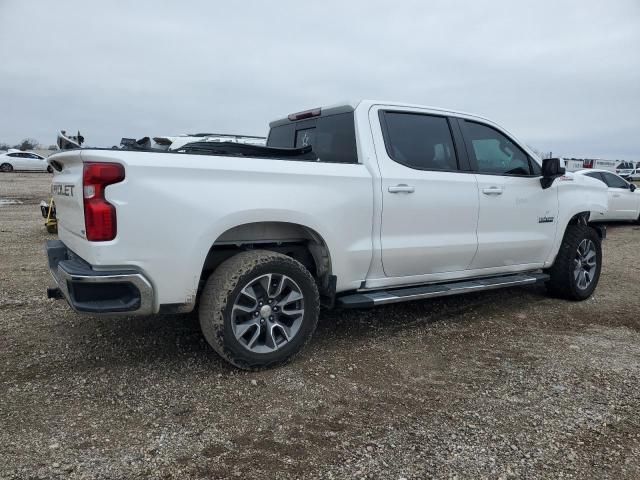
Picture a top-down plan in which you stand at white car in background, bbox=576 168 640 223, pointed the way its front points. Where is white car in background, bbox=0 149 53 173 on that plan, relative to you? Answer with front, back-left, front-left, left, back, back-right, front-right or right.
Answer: back

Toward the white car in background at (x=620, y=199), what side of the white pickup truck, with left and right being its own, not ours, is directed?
front

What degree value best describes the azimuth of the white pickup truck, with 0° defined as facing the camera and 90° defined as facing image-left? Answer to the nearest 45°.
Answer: approximately 225°

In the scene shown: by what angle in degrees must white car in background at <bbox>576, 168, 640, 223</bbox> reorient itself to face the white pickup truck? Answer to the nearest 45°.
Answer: approximately 90° to its right

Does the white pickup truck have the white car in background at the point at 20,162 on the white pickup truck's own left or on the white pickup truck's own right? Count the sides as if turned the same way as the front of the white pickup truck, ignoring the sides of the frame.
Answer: on the white pickup truck's own left

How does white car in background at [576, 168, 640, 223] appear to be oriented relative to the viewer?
to the viewer's right
